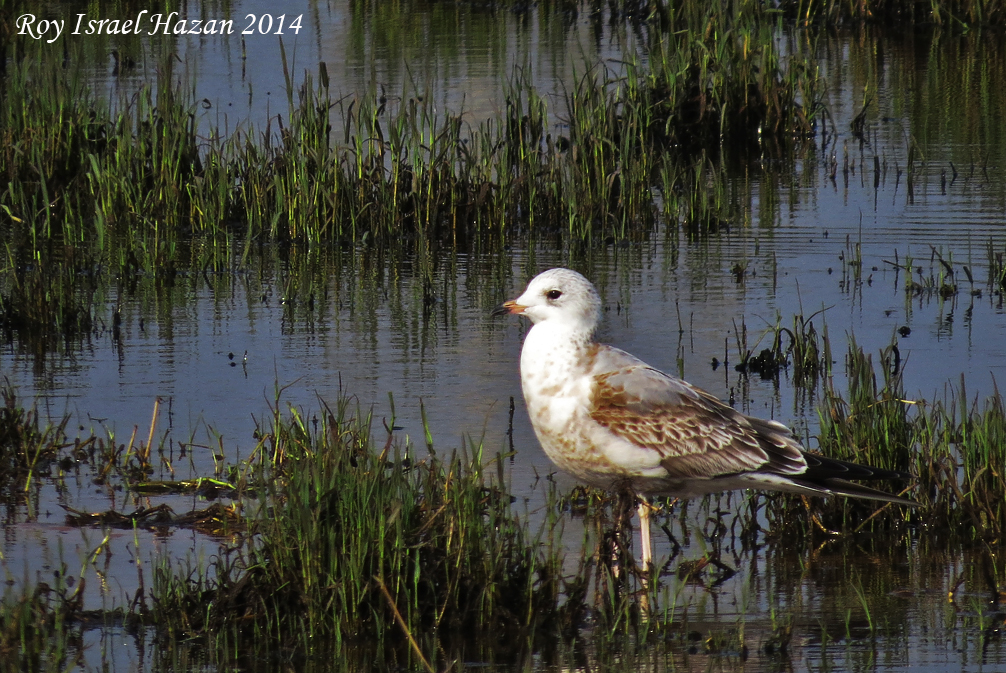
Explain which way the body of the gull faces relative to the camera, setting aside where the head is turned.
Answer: to the viewer's left

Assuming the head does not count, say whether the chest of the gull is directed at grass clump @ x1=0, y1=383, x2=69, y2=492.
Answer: yes

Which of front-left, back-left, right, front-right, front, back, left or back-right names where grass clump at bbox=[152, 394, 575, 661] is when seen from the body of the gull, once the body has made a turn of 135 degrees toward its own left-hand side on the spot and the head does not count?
right
